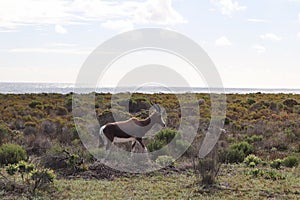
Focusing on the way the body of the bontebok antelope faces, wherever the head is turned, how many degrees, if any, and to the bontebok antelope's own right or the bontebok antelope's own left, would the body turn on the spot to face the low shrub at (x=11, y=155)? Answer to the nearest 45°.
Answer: approximately 180°

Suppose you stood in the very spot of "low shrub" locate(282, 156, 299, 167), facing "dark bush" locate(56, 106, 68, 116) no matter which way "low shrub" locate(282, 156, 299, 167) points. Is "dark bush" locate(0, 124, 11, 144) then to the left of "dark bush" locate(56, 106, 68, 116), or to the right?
left

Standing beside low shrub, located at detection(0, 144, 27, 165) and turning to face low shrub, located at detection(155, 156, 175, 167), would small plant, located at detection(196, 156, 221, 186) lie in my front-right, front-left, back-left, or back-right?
front-right

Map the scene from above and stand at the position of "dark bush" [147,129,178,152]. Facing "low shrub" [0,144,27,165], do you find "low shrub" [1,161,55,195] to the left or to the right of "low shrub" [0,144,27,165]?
left

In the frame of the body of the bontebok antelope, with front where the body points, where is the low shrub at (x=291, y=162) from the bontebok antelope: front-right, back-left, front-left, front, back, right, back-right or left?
front

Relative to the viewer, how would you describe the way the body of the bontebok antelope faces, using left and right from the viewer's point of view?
facing to the right of the viewer

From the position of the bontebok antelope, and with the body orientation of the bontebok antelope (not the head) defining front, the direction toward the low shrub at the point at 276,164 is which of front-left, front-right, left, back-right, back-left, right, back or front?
front

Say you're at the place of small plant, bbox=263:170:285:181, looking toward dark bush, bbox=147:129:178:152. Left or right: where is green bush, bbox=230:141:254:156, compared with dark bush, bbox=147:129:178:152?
right

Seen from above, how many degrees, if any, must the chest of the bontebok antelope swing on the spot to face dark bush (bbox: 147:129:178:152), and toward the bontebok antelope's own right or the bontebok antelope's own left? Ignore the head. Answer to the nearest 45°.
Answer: approximately 45° to the bontebok antelope's own left

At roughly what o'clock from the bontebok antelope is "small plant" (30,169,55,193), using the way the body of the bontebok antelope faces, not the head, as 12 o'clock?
The small plant is roughly at 4 o'clock from the bontebok antelope.

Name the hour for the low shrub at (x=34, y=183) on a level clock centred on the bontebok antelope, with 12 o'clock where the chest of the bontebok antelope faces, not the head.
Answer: The low shrub is roughly at 4 o'clock from the bontebok antelope.

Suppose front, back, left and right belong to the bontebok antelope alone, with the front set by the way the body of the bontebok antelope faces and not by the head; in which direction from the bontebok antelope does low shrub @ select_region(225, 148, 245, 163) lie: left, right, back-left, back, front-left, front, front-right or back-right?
front

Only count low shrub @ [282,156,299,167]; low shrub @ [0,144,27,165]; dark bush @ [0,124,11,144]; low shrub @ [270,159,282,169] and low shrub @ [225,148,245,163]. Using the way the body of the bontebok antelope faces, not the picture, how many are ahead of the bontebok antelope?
3
